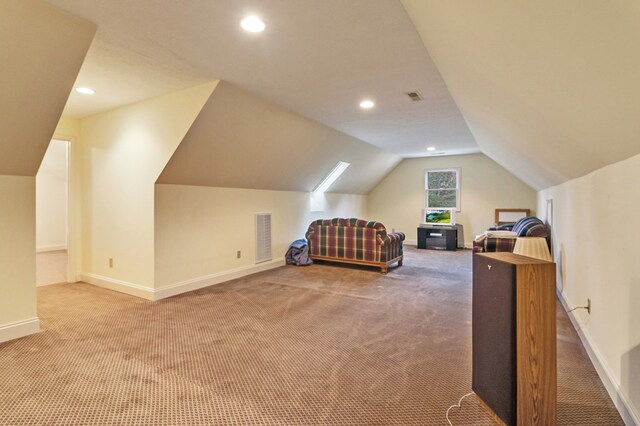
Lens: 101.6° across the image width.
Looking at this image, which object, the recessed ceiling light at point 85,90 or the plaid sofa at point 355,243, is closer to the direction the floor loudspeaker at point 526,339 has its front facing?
the recessed ceiling light

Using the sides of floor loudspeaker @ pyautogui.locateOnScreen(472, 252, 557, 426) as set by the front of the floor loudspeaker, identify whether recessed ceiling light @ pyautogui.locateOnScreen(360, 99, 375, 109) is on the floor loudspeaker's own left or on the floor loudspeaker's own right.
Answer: on the floor loudspeaker's own right

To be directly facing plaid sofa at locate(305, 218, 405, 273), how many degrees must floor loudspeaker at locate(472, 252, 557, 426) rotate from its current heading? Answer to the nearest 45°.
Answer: approximately 90° to its right

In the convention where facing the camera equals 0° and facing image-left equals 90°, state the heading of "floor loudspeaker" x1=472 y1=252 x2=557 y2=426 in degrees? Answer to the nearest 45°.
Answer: approximately 45°
